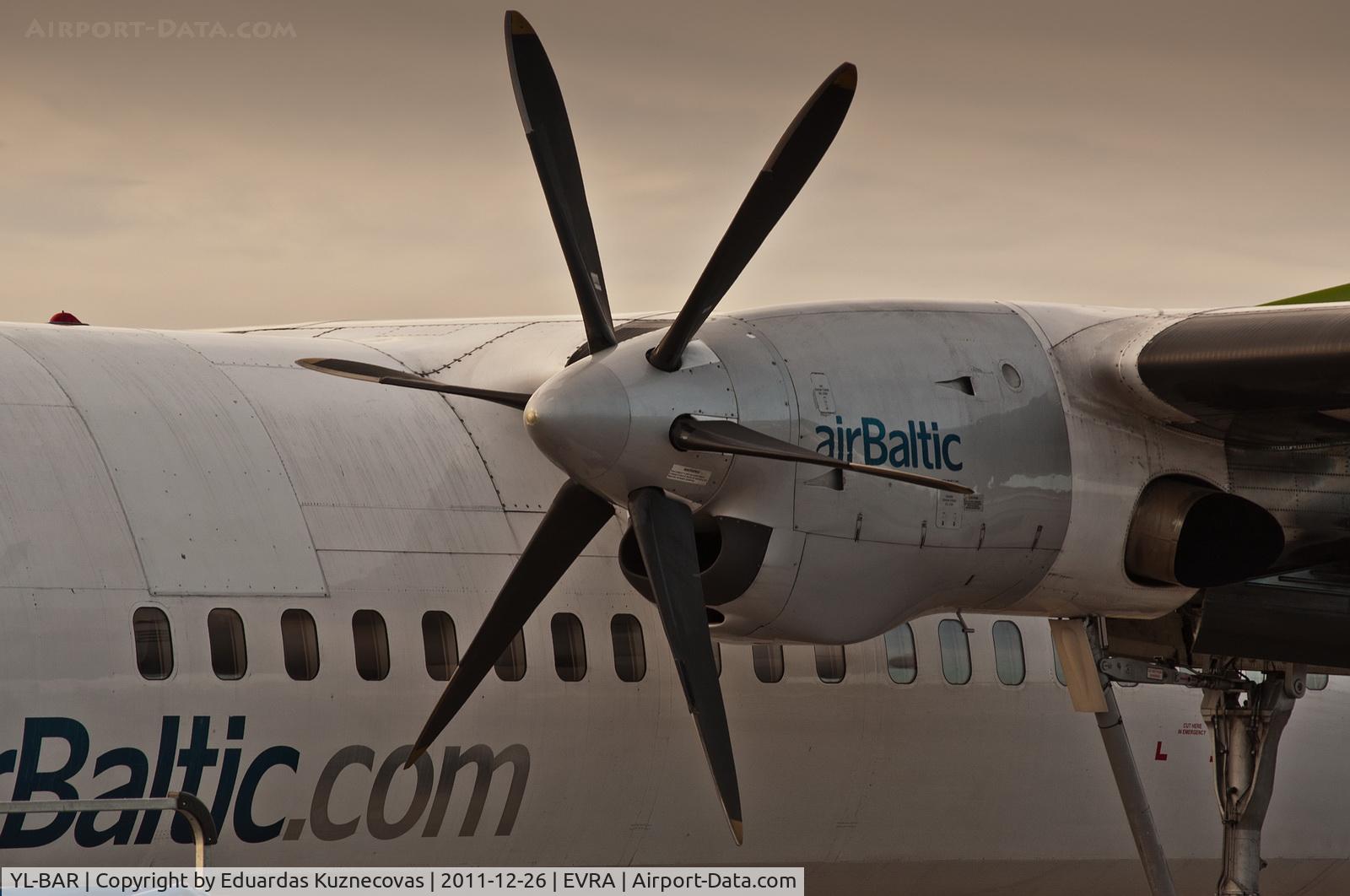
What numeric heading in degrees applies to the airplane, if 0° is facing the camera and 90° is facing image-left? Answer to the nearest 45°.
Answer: approximately 45°

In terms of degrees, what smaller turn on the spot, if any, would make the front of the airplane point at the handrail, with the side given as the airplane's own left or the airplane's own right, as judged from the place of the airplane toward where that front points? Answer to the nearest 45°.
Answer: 0° — it already faces it
